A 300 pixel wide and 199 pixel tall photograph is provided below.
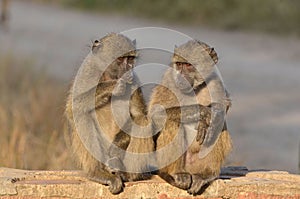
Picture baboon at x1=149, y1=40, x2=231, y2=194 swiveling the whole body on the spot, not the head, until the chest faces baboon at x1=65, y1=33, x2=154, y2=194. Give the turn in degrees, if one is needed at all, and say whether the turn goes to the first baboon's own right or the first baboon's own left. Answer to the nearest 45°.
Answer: approximately 90° to the first baboon's own right

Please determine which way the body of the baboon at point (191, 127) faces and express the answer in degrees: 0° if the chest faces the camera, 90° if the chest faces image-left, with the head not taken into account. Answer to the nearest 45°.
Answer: approximately 0°

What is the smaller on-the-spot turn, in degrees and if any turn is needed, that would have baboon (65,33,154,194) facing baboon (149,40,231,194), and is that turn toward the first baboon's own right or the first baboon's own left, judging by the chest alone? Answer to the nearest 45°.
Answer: approximately 45° to the first baboon's own left

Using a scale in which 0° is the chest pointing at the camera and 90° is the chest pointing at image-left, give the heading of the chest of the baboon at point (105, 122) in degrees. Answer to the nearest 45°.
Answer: approximately 315°
